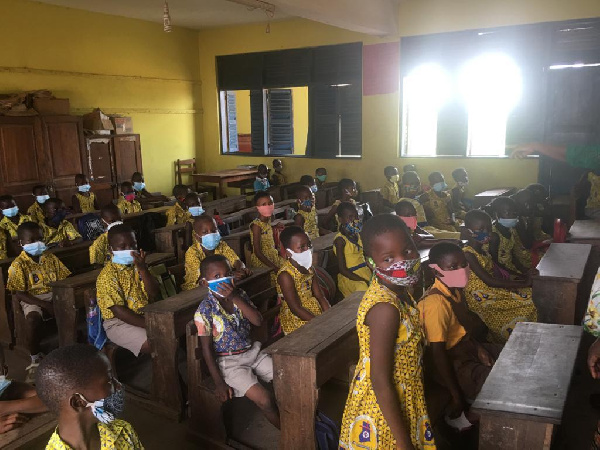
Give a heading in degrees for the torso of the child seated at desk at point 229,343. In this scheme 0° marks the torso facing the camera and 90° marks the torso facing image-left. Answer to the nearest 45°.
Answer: approximately 315°

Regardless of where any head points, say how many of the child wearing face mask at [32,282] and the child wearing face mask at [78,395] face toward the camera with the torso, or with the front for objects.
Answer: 1

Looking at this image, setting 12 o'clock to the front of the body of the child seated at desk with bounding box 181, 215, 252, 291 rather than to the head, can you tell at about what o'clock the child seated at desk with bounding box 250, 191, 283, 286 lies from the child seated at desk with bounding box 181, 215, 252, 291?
the child seated at desk with bounding box 250, 191, 283, 286 is roughly at 9 o'clock from the child seated at desk with bounding box 181, 215, 252, 291.

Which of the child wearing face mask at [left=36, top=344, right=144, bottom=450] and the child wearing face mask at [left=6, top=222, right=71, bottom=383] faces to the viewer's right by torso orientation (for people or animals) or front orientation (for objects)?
the child wearing face mask at [left=36, top=344, right=144, bottom=450]

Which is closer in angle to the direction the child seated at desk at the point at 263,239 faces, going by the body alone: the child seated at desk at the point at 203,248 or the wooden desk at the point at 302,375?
the wooden desk

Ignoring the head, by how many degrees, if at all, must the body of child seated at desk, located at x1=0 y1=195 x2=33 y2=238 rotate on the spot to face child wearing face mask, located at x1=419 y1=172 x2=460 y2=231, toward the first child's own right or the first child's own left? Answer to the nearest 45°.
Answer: approximately 45° to the first child's own left

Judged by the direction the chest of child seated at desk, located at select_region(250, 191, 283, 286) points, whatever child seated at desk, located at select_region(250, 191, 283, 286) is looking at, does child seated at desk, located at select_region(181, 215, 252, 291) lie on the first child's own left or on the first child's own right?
on the first child's own right

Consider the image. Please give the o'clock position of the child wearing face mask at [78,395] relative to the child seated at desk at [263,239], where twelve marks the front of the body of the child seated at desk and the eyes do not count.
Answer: The child wearing face mask is roughly at 2 o'clock from the child seated at desk.

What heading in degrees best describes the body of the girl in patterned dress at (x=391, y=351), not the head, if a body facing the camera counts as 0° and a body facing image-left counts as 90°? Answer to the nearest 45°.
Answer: approximately 315°

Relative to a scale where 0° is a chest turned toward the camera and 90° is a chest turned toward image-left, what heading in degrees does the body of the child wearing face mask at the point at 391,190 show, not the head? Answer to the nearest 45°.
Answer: approximately 315°

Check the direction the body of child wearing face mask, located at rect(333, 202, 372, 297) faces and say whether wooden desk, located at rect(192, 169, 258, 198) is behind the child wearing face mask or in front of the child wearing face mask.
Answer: behind
